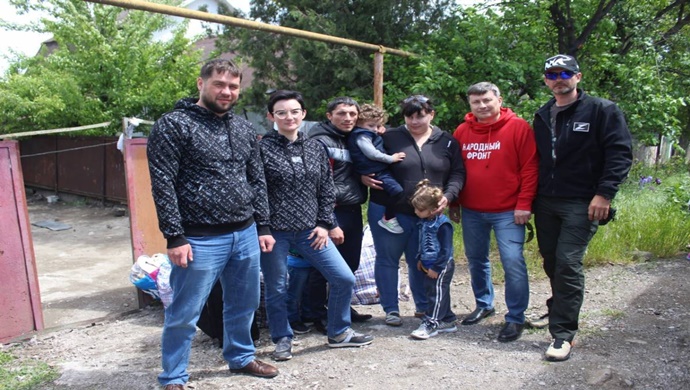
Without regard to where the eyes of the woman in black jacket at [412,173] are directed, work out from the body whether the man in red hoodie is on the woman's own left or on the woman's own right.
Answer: on the woman's own left

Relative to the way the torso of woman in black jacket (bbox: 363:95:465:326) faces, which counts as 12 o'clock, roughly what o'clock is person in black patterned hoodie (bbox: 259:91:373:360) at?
person in black patterned hoodie (bbox: 259:91:373:360) is roughly at 2 o'clock from woman in black jacket (bbox: 363:95:465:326).

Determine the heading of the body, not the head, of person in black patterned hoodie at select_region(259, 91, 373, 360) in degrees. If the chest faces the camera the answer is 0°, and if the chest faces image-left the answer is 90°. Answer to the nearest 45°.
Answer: approximately 0°

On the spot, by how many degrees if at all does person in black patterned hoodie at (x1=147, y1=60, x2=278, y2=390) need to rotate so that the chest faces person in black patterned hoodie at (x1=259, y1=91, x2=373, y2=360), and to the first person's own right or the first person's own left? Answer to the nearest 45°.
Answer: approximately 90° to the first person's own left

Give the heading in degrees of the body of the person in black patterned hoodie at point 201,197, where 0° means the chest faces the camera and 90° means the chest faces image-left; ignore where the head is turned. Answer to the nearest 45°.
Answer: approximately 315°

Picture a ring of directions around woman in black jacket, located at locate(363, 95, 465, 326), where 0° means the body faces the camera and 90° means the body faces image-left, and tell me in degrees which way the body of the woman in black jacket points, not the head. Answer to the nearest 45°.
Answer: approximately 0°

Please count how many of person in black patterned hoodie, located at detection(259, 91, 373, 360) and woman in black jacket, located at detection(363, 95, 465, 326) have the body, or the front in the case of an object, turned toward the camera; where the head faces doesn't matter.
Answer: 2
